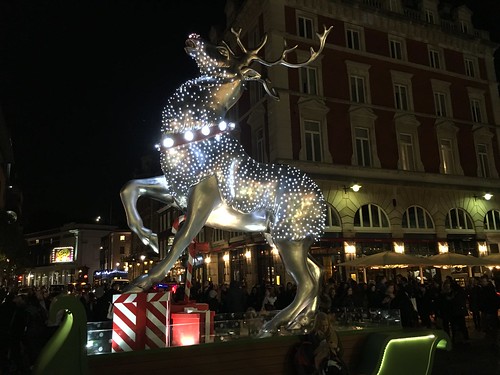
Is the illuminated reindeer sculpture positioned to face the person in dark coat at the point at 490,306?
no

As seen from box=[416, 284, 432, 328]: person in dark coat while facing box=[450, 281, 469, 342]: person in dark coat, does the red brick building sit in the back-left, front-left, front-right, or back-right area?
back-left

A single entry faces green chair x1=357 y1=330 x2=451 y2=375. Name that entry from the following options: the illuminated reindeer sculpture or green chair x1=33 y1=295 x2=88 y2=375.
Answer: green chair x1=33 y1=295 x2=88 y2=375

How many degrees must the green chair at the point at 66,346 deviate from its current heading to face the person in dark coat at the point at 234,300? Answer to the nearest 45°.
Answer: approximately 45° to its left

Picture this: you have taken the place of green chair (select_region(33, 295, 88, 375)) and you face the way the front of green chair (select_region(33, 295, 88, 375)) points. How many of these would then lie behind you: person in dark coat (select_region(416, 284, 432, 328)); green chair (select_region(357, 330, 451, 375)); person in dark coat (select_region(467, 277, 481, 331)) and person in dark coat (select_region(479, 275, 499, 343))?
0

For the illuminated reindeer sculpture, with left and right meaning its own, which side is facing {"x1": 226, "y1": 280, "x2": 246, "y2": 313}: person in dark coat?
right

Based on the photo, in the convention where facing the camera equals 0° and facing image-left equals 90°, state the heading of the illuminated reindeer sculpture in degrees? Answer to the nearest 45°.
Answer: approximately 90°

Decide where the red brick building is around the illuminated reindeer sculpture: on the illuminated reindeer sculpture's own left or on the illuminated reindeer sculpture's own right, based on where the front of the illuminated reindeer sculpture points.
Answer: on the illuminated reindeer sculpture's own right

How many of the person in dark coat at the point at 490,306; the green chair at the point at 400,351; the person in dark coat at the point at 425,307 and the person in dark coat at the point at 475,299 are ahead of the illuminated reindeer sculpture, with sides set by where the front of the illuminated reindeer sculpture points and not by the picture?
0

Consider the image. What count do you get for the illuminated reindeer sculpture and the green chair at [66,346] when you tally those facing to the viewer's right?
1

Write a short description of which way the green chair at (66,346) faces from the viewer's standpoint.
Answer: facing to the right of the viewer

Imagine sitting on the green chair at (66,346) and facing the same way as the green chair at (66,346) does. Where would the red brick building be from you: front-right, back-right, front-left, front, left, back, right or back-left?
front-left
